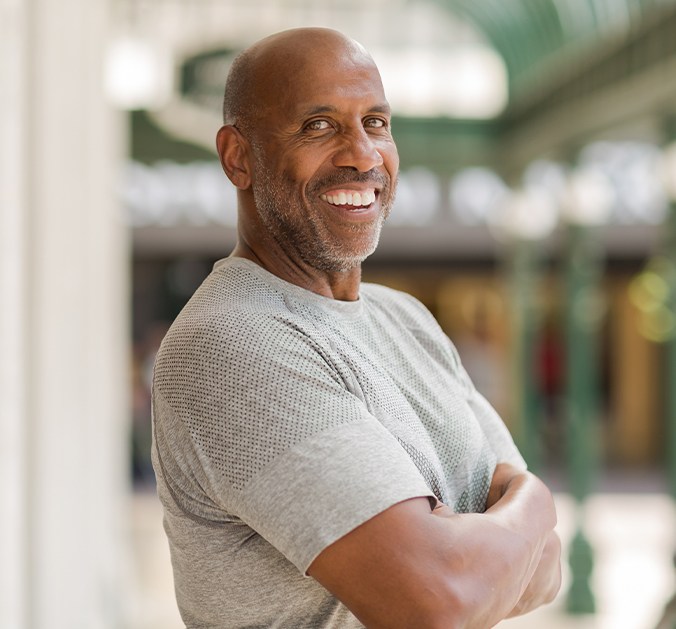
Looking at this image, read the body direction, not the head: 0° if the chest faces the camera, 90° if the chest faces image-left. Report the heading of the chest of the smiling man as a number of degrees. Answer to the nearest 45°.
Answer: approximately 315°

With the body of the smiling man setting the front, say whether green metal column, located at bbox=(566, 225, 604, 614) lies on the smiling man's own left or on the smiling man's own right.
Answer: on the smiling man's own left

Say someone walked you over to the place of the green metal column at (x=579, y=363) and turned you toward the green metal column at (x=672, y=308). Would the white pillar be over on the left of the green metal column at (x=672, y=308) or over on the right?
right

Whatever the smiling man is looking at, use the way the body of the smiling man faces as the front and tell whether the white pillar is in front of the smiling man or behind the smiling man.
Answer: behind

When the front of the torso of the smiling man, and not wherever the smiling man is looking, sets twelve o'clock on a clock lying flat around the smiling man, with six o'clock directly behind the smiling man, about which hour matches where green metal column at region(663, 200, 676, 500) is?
The green metal column is roughly at 8 o'clock from the smiling man.
